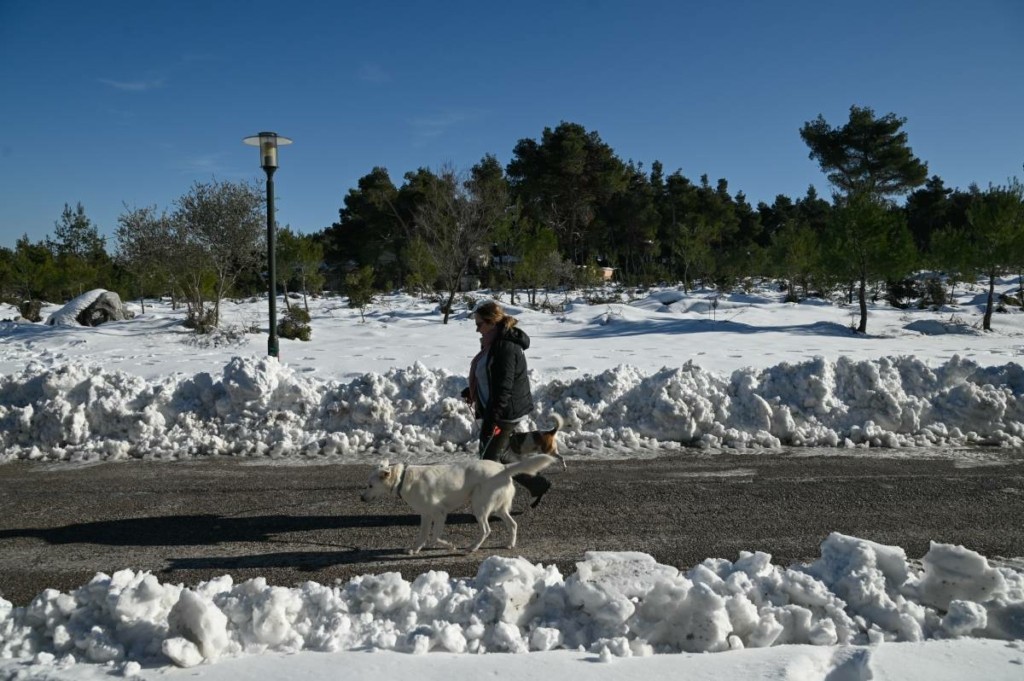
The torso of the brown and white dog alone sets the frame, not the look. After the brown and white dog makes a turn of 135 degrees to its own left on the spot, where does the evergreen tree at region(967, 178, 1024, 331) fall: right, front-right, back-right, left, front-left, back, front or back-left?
left

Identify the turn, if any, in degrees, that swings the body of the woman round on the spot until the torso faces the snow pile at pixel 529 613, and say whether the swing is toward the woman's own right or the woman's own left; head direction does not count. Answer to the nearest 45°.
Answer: approximately 90° to the woman's own left

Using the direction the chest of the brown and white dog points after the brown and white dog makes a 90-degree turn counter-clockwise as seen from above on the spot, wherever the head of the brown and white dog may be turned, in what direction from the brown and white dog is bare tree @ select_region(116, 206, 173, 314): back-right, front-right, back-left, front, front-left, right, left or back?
back-right

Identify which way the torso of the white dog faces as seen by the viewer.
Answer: to the viewer's left

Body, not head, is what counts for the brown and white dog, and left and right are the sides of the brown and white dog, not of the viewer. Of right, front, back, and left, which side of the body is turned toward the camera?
left

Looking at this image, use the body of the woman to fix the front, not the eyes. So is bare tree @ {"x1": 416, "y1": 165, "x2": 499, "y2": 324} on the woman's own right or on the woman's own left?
on the woman's own right

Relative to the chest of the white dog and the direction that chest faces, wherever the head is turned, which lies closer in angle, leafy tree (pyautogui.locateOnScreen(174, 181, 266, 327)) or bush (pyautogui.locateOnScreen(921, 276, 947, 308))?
the leafy tree

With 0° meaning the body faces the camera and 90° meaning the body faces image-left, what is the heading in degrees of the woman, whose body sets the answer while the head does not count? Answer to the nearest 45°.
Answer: approximately 90°

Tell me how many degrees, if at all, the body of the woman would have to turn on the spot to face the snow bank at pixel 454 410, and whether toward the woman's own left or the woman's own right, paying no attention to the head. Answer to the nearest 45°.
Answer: approximately 90° to the woman's own right

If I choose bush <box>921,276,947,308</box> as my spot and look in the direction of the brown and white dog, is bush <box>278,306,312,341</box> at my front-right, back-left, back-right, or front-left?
front-right

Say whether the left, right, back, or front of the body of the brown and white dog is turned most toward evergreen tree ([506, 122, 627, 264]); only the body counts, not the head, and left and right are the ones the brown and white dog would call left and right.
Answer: right

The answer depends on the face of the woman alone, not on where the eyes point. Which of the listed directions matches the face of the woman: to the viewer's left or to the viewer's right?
to the viewer's left

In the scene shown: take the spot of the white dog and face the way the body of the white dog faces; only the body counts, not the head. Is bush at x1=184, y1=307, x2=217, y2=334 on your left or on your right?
on your right

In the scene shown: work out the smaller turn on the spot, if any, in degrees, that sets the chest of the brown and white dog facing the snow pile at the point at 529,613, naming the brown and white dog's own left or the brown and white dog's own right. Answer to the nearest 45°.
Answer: approximately 90° to the brown and white dog's own left
